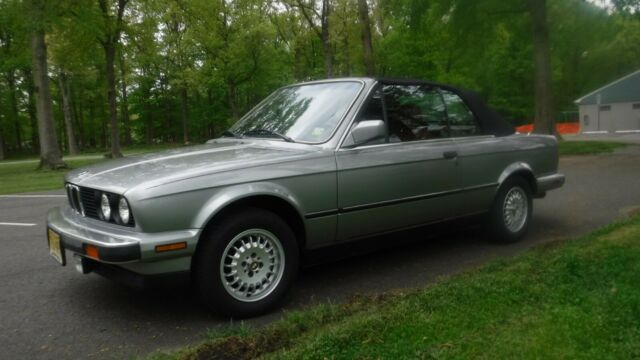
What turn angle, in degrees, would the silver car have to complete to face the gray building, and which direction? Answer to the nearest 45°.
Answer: approximately 180°

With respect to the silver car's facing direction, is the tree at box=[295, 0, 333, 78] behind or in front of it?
behind

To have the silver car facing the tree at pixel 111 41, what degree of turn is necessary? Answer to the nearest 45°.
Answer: approximately 135° to its right

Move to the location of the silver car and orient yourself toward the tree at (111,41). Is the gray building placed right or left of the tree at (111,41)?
right

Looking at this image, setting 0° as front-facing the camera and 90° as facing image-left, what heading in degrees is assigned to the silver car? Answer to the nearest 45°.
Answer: approximately 45°
